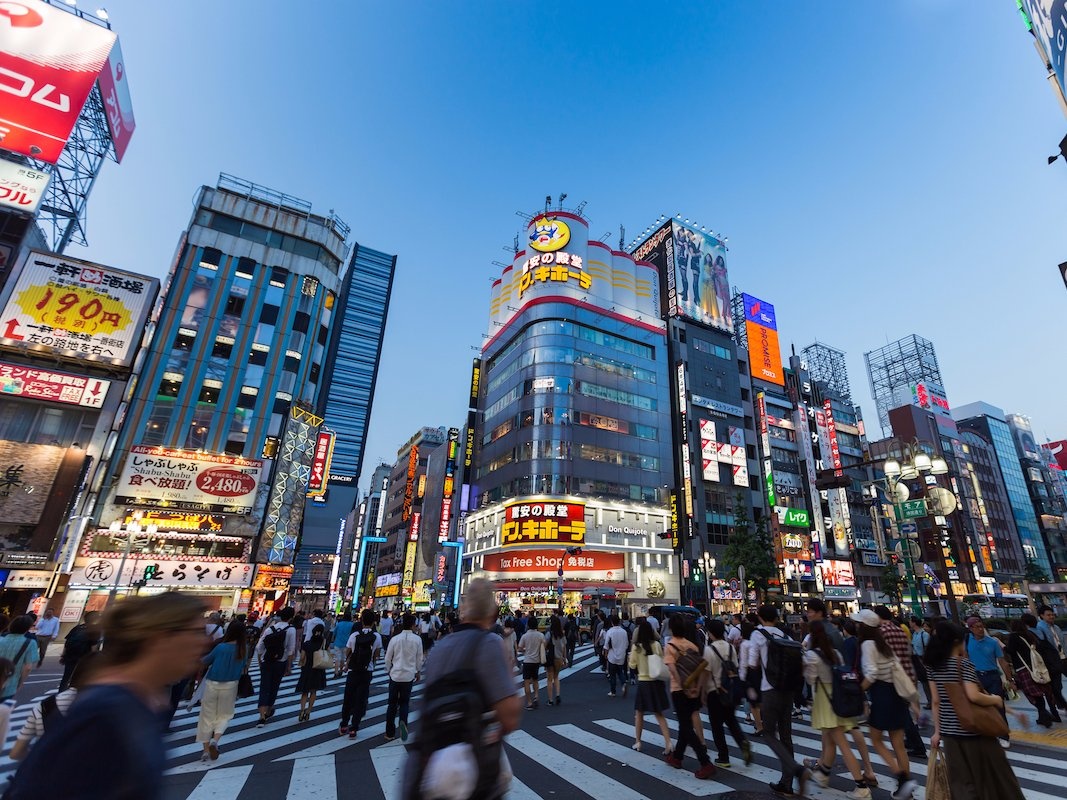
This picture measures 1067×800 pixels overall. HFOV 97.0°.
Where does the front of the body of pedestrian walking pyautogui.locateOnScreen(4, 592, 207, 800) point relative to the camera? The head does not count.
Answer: to the viewer's right

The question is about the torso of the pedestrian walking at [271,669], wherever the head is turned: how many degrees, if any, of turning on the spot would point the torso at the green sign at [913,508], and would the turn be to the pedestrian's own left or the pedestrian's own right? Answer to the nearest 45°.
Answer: approximately 90° to the pedestrian's own right

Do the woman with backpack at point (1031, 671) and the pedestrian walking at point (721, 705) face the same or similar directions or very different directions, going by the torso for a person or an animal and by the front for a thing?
same or similar directions

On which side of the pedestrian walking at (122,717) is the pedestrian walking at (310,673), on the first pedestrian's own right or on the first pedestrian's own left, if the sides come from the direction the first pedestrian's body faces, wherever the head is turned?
on the first pedestrian's own left

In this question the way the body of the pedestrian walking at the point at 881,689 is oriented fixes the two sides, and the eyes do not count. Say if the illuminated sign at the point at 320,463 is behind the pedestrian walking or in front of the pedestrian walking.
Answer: in front

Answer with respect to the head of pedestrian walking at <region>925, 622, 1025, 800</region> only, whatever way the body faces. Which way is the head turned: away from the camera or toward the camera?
away from the camera

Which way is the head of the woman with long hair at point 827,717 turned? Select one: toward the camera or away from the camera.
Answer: away from the camera

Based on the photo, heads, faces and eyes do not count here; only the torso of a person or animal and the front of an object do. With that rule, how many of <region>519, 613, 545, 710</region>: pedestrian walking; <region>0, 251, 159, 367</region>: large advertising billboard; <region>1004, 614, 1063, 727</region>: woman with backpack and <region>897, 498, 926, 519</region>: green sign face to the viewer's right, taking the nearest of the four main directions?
0

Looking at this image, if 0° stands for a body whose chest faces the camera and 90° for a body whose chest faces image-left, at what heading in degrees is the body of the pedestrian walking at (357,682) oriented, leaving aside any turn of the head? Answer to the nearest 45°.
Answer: approximately 180°

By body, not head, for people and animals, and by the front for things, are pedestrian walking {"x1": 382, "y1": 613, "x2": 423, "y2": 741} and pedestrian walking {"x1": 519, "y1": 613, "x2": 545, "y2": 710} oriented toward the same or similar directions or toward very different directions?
same or similar directions

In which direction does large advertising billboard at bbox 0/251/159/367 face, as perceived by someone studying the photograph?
facing the viewer

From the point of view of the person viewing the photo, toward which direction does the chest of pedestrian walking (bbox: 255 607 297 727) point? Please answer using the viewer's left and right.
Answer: facing away from the viewer
